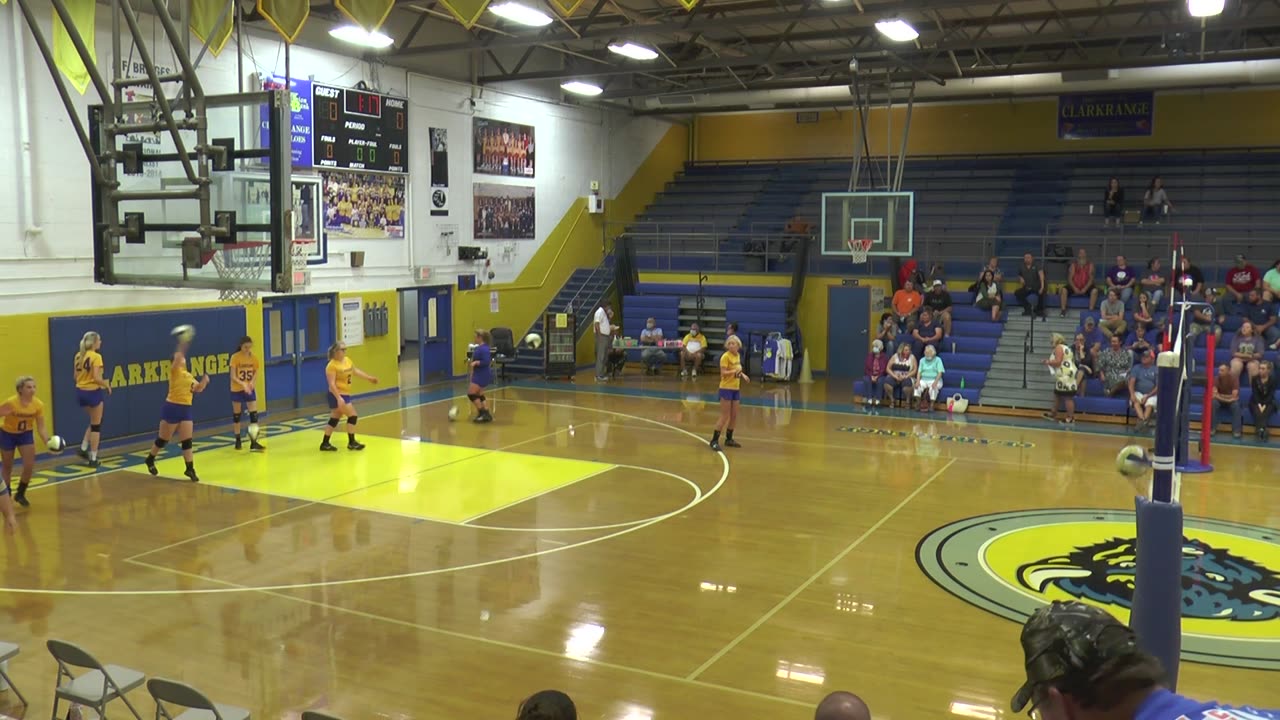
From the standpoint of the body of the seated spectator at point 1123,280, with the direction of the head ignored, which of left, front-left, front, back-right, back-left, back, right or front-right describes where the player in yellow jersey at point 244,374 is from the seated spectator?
front-right

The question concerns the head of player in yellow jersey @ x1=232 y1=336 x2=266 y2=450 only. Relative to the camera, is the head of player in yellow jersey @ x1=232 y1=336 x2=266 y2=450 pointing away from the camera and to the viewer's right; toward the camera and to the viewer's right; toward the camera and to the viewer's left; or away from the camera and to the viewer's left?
toward the camera and to the viewer's right

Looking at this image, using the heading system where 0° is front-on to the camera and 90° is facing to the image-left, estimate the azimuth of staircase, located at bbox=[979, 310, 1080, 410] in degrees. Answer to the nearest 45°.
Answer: approximately 0°

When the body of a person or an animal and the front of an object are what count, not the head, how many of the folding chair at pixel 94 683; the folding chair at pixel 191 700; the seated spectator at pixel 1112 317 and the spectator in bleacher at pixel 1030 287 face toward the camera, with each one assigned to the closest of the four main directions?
2

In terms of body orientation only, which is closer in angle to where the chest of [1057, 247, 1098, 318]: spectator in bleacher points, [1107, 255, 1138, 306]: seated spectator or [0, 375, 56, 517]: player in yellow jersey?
the player in yellow jersey

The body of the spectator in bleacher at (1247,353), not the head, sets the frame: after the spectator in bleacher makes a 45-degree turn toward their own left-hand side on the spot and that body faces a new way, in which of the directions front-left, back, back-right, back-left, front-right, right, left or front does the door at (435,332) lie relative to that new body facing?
back-right

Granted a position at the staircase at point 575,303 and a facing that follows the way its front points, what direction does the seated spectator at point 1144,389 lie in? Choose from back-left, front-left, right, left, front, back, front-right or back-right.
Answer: left

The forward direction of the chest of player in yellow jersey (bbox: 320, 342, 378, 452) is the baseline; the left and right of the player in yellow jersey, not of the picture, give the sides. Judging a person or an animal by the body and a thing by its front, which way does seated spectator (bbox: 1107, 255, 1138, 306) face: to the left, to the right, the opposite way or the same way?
to the right
